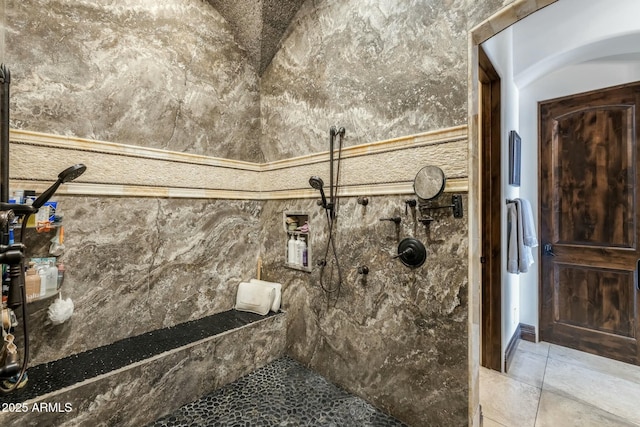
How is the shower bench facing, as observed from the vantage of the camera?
facing the viewer and to the right of the viewer

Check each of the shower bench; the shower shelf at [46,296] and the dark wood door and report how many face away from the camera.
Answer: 0

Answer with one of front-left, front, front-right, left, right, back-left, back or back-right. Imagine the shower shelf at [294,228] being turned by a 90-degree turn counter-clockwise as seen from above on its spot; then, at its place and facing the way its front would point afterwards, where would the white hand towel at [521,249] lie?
front-left

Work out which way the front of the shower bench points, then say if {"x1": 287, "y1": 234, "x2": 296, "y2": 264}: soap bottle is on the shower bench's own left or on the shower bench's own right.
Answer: on the shower bench's own left

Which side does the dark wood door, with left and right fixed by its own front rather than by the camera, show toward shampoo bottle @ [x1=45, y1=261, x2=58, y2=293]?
front

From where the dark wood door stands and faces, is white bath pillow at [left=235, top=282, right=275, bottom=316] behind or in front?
in front

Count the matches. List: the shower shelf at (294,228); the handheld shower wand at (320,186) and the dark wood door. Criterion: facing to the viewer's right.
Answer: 0

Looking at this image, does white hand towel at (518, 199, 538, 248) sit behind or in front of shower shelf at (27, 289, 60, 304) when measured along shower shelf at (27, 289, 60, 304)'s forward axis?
in front

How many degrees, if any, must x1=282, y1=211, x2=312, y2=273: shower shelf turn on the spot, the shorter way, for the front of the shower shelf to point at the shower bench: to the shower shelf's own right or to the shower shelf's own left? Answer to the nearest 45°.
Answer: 0° — it already faces it

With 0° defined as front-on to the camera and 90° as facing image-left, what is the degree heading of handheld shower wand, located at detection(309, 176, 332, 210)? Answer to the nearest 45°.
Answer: approximately 45°

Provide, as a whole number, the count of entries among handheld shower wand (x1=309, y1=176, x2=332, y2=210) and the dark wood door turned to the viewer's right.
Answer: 0

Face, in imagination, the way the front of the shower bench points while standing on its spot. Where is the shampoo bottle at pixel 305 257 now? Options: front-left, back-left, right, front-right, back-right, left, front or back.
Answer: front-left

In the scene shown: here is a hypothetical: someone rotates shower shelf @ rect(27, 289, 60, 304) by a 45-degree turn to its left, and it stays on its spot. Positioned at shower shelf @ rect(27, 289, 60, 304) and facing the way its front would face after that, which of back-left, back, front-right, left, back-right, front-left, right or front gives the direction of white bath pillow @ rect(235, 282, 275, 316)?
front

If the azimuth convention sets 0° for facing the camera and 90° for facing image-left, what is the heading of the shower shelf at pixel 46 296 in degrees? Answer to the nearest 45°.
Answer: approximately 315°
